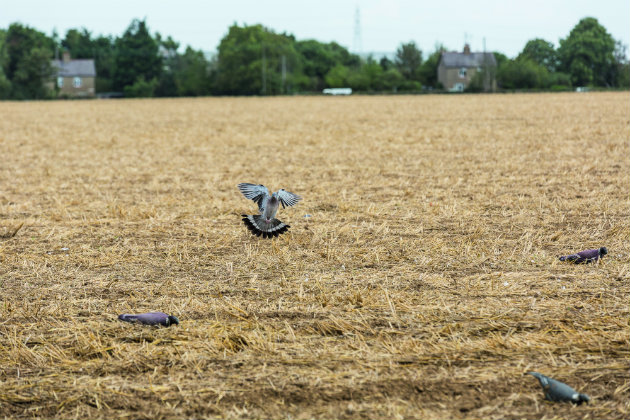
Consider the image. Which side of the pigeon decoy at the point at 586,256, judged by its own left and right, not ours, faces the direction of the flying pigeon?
back

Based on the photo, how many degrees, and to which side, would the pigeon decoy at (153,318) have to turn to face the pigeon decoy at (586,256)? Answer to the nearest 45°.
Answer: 0° — it already faces it

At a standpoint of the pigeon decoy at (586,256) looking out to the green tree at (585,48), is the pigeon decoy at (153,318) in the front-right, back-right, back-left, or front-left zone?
back-left

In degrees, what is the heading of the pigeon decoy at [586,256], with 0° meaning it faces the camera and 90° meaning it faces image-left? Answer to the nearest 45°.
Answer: approximately 270°

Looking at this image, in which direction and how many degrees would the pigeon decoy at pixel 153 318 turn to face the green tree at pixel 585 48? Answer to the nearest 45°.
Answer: approximately 45° to its left

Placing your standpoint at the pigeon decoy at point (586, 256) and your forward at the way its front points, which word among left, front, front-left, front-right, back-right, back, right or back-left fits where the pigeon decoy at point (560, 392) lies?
right

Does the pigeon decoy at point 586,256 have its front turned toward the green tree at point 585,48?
no

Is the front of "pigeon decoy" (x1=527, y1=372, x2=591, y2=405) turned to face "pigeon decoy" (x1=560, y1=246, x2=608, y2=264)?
no

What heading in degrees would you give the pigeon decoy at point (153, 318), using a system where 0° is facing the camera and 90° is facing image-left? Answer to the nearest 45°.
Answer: approximately 270°

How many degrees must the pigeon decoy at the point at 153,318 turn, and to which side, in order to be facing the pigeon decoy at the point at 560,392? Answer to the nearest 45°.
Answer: approximately 45° to its right

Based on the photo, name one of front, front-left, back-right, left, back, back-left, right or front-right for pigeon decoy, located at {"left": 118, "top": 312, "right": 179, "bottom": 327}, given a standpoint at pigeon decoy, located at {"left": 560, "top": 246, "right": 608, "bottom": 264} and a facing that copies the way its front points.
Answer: back-right
